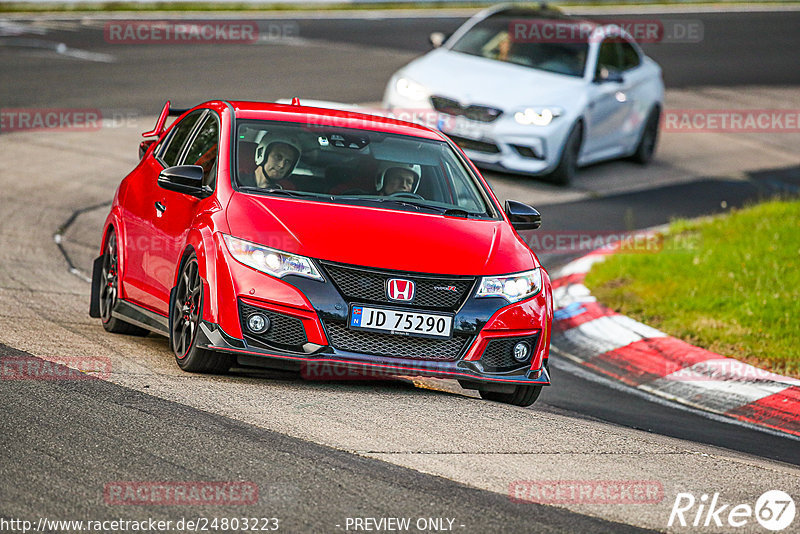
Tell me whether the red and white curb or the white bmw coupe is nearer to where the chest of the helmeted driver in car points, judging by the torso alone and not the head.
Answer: the red and white curb

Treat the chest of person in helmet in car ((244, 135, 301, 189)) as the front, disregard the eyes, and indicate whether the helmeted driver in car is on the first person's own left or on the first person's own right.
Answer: on the first person's own left

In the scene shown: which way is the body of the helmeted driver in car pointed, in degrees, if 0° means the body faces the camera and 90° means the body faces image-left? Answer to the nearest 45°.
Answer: approximately 315°

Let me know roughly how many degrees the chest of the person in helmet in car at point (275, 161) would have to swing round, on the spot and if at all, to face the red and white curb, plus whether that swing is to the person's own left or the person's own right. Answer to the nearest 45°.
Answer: approximately 45° to the person's own left

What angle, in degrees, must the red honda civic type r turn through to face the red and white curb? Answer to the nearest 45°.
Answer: approximately 90° to its left

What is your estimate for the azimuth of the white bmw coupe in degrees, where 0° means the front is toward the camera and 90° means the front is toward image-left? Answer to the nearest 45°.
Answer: approximately 45°

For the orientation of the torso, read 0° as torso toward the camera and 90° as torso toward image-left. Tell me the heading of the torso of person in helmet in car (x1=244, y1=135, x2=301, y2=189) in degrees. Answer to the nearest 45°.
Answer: approximately 315°
